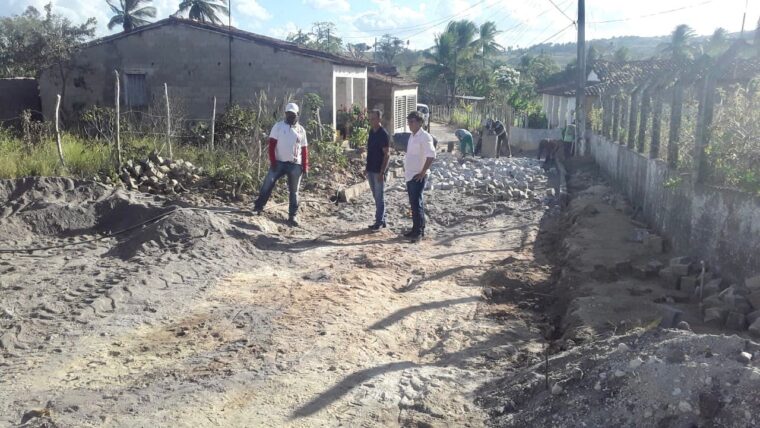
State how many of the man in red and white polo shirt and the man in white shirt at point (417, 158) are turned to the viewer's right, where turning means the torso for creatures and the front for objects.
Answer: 0

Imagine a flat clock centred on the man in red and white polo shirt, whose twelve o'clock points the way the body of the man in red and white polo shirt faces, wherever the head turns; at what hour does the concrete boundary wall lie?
The concrete boundary wall is roughly at 10 o'clock from the man in red and white polo shirt.

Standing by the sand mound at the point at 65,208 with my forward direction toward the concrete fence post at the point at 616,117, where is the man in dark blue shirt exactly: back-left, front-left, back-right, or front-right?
front-right

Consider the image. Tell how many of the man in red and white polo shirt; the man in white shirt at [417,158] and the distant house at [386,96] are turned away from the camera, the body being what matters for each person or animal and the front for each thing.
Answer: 0

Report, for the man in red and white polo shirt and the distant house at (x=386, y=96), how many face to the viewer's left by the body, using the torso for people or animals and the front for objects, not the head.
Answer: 0

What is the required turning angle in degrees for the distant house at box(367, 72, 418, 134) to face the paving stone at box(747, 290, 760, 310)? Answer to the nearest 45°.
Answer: approximately 45° to its right

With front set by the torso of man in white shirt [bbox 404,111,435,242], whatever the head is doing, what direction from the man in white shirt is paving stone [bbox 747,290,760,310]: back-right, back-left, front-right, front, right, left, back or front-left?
left

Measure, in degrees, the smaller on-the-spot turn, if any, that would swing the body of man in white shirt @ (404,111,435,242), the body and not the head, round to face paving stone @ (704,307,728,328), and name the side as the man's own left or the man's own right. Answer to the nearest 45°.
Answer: approximately 90° to the man's own left

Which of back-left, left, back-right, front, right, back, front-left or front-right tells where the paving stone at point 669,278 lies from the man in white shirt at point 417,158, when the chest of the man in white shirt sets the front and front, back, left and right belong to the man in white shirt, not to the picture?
left

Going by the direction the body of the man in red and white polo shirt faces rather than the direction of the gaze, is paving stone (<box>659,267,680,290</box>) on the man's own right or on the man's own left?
on the man's own left

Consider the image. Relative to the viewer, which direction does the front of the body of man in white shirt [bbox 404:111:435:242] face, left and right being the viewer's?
facing the viewer and to the left of the viewer

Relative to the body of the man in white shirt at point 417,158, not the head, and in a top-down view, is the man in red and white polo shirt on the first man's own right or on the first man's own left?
on the first man's own right

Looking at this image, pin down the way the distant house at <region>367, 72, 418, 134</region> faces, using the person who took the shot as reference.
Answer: facing the viewer and to the right of the viewer

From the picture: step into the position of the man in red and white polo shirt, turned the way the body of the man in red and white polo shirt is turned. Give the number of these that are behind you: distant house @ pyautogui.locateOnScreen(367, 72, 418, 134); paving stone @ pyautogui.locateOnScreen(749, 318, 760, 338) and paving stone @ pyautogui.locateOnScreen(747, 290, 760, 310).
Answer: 1

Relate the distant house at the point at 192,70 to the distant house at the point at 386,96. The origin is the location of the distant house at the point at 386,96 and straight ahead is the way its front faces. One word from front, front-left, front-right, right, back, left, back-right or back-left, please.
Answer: right

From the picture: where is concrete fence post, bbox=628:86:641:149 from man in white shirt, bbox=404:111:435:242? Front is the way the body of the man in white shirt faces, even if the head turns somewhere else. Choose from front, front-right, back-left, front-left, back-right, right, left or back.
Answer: back

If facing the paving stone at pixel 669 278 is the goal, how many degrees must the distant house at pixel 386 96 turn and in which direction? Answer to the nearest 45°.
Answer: approximately 45° to its right

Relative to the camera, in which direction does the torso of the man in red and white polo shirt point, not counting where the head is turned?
toward the camera

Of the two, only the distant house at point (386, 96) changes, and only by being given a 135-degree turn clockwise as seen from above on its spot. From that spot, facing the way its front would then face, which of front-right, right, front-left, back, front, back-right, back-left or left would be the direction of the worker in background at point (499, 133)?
back-left
